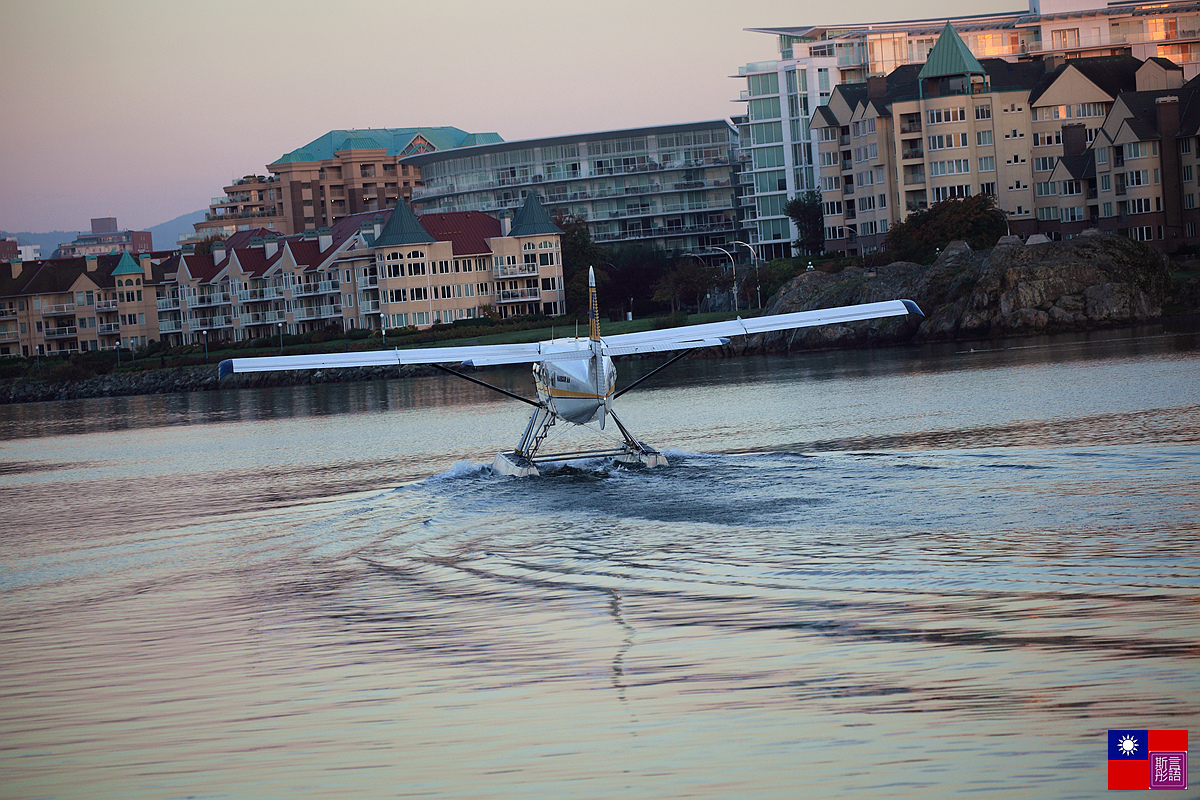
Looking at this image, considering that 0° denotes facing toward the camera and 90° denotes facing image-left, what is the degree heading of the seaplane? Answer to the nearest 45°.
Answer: approximately 180°
